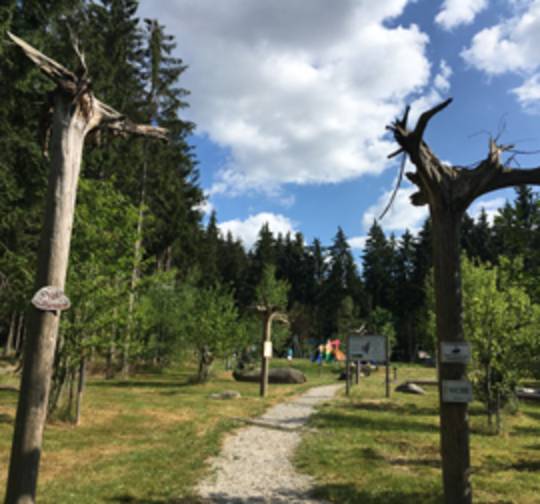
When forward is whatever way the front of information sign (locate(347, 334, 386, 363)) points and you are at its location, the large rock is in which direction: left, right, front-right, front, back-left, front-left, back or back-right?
back-right

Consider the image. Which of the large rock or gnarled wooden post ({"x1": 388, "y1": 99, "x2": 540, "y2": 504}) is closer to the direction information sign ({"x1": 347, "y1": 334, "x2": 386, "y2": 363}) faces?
the gnarled wooden post

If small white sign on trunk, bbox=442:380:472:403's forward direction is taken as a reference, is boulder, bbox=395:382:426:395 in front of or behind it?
behind

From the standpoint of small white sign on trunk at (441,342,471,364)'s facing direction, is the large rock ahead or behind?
behind

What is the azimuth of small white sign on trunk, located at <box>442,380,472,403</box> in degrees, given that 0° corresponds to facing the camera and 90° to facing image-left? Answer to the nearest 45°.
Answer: approximately 0°
